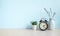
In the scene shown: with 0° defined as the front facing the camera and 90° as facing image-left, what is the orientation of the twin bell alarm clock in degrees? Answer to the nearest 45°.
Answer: approximately 0°
